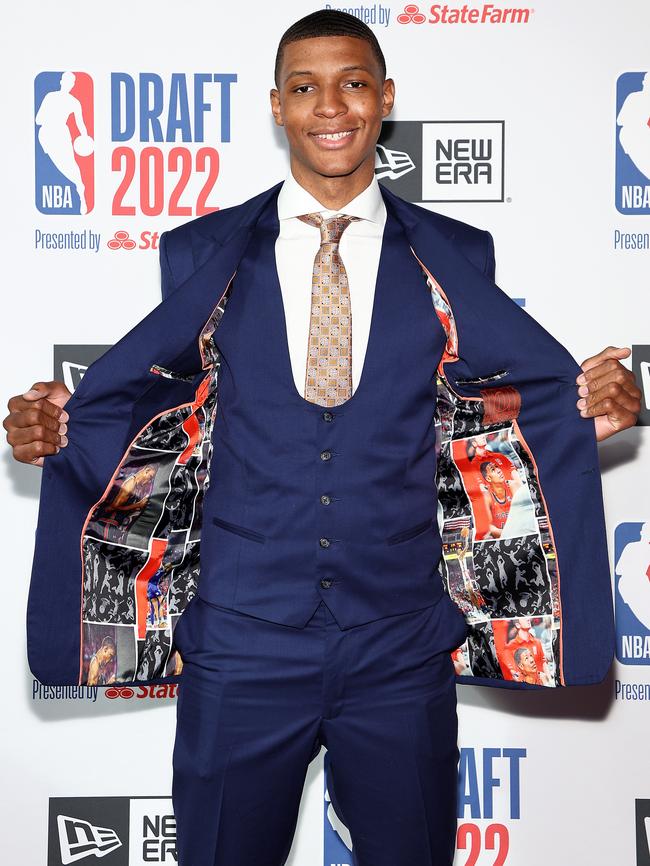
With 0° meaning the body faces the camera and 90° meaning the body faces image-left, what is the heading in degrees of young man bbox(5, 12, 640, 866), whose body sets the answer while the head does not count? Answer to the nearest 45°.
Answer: approximately 0°
